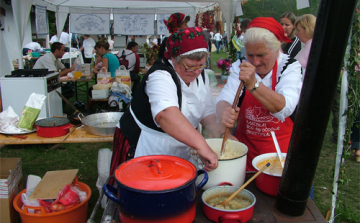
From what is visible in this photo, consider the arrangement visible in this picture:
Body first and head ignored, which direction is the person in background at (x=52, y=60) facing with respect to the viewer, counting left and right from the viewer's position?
facing to the right of the viewer

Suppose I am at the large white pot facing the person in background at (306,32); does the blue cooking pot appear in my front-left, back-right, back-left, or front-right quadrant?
back-left

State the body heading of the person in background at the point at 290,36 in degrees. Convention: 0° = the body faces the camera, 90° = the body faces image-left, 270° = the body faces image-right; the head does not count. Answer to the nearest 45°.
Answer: approximately 45°

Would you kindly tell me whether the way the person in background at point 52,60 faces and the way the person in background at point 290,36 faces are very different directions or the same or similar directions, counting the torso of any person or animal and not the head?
very different directions

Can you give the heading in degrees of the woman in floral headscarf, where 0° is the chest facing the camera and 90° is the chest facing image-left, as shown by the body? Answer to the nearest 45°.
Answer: approximately 315°

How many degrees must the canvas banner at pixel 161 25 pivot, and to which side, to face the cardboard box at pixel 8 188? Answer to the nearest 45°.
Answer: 0° — it already faces it

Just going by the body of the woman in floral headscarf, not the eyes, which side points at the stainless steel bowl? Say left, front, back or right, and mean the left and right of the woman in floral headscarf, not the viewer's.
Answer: back

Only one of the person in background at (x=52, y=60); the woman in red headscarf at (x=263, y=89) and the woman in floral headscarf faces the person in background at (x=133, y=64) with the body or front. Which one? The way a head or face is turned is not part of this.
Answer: the person in background at (x=52, y=60)

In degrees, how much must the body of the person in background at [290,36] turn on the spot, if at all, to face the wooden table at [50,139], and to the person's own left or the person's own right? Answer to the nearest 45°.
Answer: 0° — they already face it

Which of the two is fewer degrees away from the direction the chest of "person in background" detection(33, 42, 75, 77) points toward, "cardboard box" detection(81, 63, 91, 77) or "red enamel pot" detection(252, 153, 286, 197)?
the cardboard box

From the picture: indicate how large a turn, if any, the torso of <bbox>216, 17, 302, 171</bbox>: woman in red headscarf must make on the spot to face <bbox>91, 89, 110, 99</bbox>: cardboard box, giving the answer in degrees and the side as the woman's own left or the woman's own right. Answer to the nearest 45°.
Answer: approximately 90° to the woman's own right

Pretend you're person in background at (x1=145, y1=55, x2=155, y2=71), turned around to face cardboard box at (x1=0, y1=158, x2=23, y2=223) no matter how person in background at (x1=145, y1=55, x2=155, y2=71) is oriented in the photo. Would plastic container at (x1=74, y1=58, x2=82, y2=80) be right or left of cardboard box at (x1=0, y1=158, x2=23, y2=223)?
right

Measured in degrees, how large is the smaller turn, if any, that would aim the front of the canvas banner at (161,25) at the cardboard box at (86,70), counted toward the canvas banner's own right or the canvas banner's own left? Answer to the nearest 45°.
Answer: approximately 45° to the canvas banner's own right
